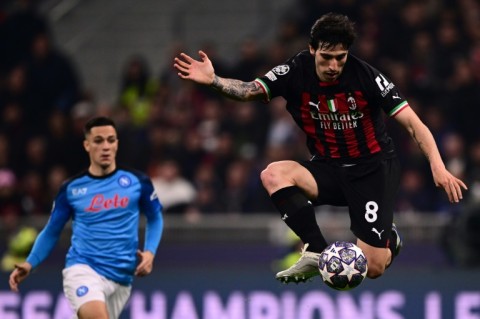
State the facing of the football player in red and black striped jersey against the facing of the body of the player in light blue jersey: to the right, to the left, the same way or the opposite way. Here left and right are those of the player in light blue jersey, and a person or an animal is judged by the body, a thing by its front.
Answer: the same way

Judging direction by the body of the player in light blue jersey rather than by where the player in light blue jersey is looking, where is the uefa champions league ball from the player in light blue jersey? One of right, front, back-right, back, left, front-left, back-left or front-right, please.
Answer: front-left

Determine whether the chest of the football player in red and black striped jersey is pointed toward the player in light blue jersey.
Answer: no

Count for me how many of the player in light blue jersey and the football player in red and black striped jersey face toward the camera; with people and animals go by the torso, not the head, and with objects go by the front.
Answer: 2

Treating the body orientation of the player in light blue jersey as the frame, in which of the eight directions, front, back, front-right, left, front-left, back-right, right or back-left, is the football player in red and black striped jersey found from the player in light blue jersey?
front-left

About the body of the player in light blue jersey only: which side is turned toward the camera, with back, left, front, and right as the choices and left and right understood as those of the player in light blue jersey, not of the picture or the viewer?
front

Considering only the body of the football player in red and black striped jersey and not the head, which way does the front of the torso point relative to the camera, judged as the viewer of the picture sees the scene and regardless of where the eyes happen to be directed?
toward the camera

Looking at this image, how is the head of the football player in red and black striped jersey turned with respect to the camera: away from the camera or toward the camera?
toward the camera
